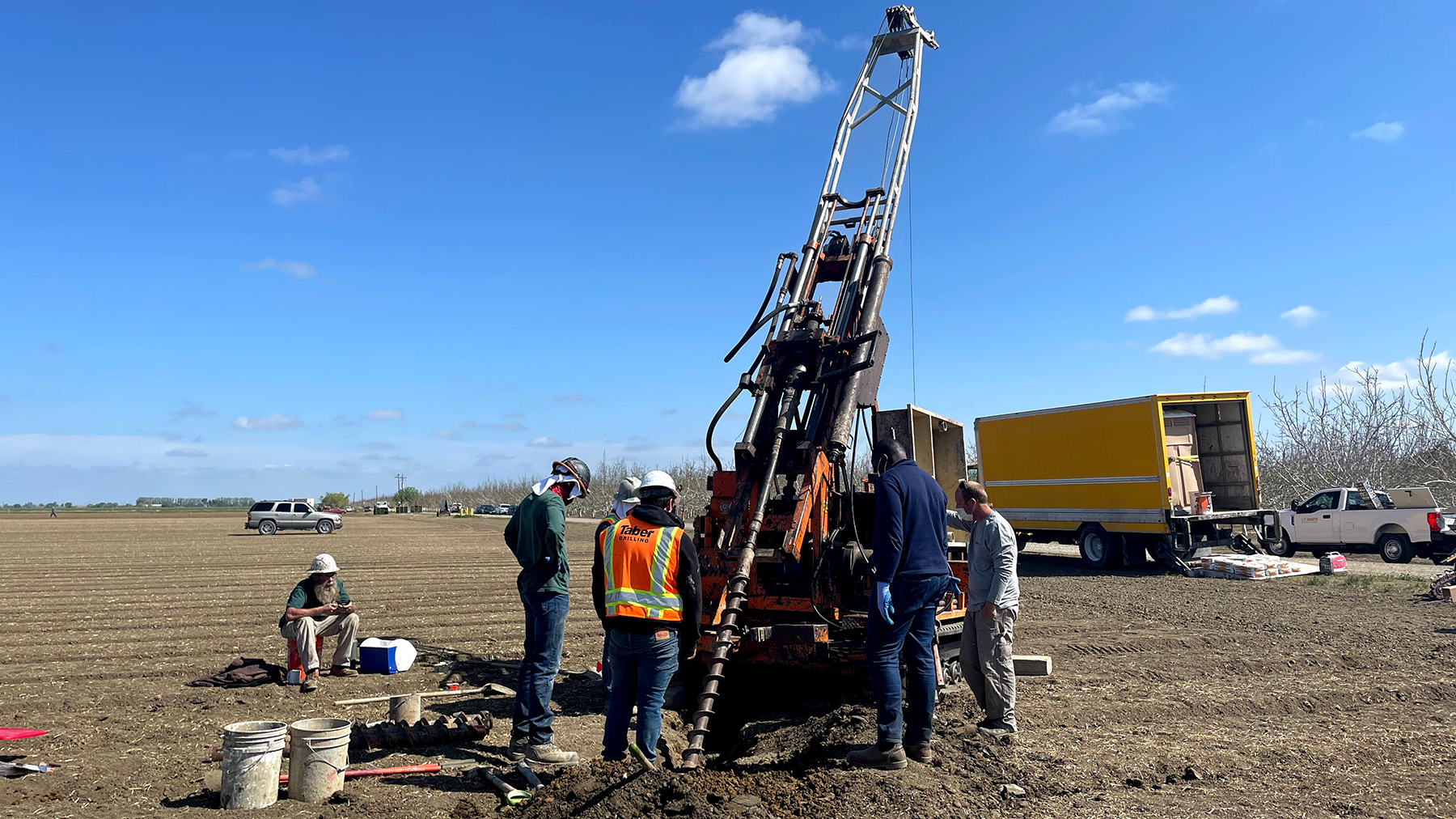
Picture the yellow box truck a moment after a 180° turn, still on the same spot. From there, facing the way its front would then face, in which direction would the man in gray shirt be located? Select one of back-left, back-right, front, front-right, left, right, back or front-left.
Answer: front-right

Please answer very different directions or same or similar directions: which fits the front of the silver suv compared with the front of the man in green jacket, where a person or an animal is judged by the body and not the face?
same or similar directions

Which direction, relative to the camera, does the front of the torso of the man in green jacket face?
to the viewer's right

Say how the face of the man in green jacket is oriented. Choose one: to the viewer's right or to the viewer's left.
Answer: to the viewer's right

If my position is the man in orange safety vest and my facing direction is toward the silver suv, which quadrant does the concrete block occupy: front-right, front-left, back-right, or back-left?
front-right

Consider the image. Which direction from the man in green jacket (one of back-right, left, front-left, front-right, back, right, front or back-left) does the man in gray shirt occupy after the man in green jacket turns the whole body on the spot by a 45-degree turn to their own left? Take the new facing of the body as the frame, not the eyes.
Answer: front-right

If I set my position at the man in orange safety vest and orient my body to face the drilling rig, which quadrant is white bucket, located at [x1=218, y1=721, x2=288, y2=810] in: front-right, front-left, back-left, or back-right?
back-left

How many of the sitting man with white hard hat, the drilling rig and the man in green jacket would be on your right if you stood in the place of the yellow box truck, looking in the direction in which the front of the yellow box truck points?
0

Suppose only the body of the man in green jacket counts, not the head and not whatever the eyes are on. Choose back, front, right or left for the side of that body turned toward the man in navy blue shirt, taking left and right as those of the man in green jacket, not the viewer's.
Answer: front

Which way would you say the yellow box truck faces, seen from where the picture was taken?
facing away from the viewer and to the left of the viewer

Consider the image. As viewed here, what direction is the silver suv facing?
to the viewer's right

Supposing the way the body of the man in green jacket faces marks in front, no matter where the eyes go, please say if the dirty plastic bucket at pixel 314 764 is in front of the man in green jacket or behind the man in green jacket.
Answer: behind

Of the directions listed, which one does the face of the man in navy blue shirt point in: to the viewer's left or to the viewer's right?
to the viewer's left

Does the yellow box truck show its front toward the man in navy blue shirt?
no
